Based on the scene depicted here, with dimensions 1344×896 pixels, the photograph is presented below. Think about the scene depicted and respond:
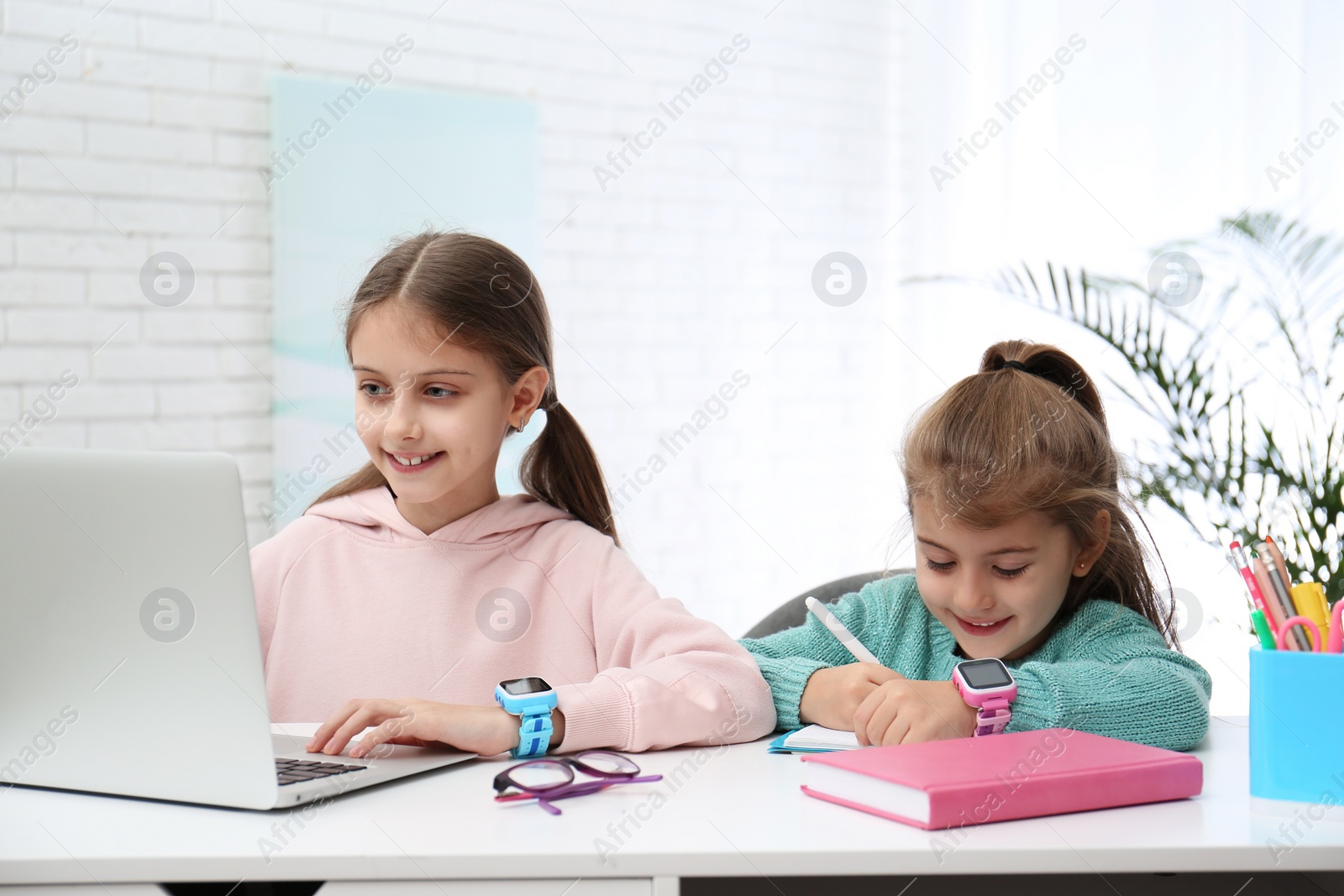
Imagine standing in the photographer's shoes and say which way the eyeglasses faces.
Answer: facing away from the viewer and to the left of the viewer

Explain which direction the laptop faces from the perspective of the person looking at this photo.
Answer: facing away from the viewer and to the right of the viewer

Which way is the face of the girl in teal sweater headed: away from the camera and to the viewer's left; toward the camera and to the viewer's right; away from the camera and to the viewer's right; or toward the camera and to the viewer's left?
toward the camera and to the viewer's left

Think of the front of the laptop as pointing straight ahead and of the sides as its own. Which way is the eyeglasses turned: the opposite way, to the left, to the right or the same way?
to the left

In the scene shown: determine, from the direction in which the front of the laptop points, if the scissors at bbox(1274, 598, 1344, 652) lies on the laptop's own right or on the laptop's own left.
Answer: on the laptop's own right

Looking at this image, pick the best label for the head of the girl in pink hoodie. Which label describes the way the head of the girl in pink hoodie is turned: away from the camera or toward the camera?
toward the camera

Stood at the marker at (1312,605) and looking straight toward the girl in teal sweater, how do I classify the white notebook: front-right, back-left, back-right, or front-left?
front-left

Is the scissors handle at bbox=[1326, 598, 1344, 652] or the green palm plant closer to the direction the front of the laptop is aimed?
the green palm plant
